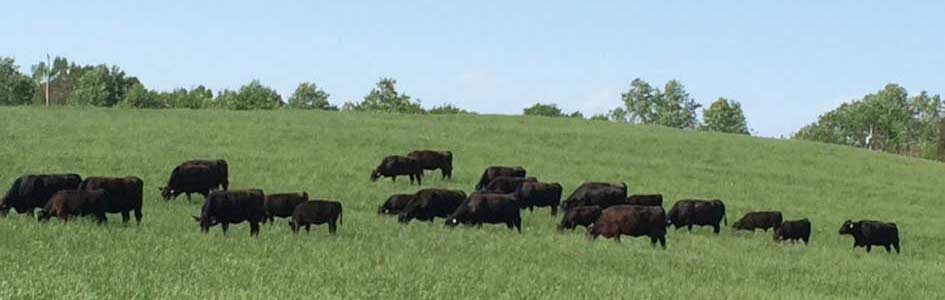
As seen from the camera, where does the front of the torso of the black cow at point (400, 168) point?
to the viewer's left

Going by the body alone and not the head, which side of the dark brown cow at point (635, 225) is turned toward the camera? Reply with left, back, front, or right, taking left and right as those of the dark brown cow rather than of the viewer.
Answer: left

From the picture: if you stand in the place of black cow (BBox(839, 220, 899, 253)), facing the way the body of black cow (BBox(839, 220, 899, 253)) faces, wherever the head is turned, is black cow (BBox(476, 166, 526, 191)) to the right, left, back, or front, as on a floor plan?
front

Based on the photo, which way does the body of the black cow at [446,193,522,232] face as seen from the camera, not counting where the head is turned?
to the viewer's left

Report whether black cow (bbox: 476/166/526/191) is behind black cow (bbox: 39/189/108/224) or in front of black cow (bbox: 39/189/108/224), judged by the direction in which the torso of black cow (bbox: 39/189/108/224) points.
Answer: behind

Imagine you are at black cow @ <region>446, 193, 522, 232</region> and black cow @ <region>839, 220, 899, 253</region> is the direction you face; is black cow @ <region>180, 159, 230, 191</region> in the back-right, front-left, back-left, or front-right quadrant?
back-left

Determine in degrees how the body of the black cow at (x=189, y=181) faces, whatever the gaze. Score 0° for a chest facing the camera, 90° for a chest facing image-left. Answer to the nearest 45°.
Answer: approximately 90°

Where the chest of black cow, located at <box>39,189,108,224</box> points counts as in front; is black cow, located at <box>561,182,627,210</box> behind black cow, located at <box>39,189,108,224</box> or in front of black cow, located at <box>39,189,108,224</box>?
behind

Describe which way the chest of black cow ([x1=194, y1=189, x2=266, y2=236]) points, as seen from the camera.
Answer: to the viewer's left

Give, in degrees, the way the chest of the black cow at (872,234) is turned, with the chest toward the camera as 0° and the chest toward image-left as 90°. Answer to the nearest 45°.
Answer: approximately 90°

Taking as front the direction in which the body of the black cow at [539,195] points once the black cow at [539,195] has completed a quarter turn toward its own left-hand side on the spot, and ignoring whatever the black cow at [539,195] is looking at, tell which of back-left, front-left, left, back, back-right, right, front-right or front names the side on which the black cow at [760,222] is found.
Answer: left

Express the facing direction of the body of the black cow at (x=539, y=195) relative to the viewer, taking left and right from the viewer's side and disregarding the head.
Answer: facing to the left of the viewer

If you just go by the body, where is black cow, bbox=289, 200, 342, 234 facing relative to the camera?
to the viewer's left

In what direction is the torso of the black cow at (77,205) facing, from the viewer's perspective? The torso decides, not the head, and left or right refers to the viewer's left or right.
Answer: facing to the left of the viewer

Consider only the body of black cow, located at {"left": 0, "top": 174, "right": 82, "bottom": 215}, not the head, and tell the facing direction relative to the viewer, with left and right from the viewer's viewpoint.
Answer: facing to the left of the viewer
